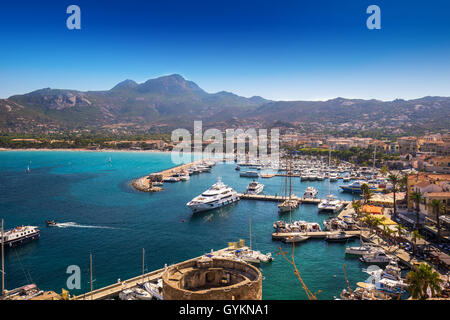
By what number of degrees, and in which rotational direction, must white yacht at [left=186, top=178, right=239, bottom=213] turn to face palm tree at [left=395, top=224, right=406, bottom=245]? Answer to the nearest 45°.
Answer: approximately 90° to its left

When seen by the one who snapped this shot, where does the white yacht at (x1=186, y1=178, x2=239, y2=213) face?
facing the viewer and to the left of the viewer

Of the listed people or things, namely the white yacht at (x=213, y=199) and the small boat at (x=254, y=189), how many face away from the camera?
0

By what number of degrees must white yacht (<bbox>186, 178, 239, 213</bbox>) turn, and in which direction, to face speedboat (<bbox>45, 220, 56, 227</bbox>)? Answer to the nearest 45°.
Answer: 0° — it already faces it

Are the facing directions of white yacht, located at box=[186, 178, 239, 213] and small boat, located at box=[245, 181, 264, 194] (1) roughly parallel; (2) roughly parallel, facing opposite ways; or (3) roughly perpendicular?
roughly parallel

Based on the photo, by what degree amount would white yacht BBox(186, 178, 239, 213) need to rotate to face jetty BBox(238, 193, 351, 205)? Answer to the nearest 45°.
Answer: approximately 180°

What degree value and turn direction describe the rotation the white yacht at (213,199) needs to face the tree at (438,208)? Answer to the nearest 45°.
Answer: approximately 90° to its left

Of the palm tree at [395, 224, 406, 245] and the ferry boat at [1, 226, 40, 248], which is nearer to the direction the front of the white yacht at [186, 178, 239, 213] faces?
the ferry boat

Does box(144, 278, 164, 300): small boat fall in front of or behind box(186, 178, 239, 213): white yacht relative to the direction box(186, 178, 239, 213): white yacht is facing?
in front

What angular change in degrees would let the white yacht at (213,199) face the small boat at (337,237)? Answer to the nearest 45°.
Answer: approximately 90° to its left

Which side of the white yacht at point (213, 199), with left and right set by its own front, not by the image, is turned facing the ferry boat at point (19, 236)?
front

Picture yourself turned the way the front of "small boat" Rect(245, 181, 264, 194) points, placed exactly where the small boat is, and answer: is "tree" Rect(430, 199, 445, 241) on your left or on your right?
on your left
